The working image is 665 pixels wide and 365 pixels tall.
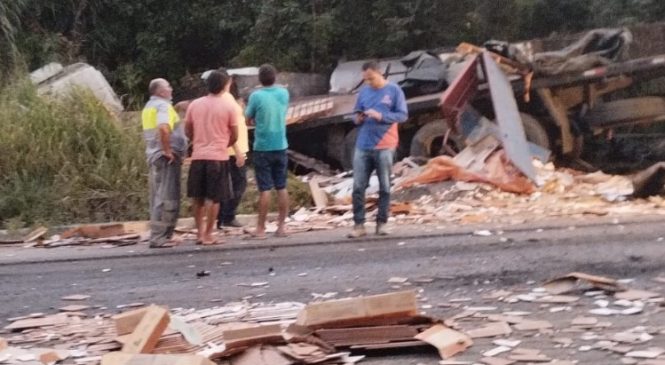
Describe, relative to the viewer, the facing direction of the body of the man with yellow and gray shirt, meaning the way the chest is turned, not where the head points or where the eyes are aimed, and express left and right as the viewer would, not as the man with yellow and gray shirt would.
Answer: facing to the right of the viewer

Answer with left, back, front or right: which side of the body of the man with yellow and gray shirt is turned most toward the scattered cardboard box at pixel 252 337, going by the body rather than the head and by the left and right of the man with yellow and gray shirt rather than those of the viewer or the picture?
right

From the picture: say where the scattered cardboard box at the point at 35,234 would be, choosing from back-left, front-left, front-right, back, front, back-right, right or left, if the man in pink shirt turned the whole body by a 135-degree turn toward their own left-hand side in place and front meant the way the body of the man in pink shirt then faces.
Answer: front-right

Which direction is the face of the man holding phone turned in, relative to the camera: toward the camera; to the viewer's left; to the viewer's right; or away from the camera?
toward the camera

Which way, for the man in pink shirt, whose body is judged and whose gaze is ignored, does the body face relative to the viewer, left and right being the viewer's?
facing away from the viewer and to the right of the viewer

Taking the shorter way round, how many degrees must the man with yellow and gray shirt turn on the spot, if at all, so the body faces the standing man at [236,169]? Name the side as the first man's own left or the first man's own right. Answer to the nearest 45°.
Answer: approximately 45° to the first man's own left

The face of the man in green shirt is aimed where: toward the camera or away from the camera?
away from the camera

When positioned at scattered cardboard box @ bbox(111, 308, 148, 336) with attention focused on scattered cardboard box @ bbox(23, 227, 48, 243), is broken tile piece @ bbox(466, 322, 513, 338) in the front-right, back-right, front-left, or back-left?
back-right

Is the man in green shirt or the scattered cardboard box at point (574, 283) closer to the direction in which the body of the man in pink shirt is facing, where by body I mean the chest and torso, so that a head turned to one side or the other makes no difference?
the man in green shirt

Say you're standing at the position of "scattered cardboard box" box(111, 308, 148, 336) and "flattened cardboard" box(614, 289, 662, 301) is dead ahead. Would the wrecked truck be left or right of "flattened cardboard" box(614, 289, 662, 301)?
left

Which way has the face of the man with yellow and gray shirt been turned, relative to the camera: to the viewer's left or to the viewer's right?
to the viewer's right

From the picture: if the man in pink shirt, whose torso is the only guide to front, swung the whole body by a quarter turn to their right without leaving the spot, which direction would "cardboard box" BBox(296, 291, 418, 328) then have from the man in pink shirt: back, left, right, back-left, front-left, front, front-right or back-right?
front-right
